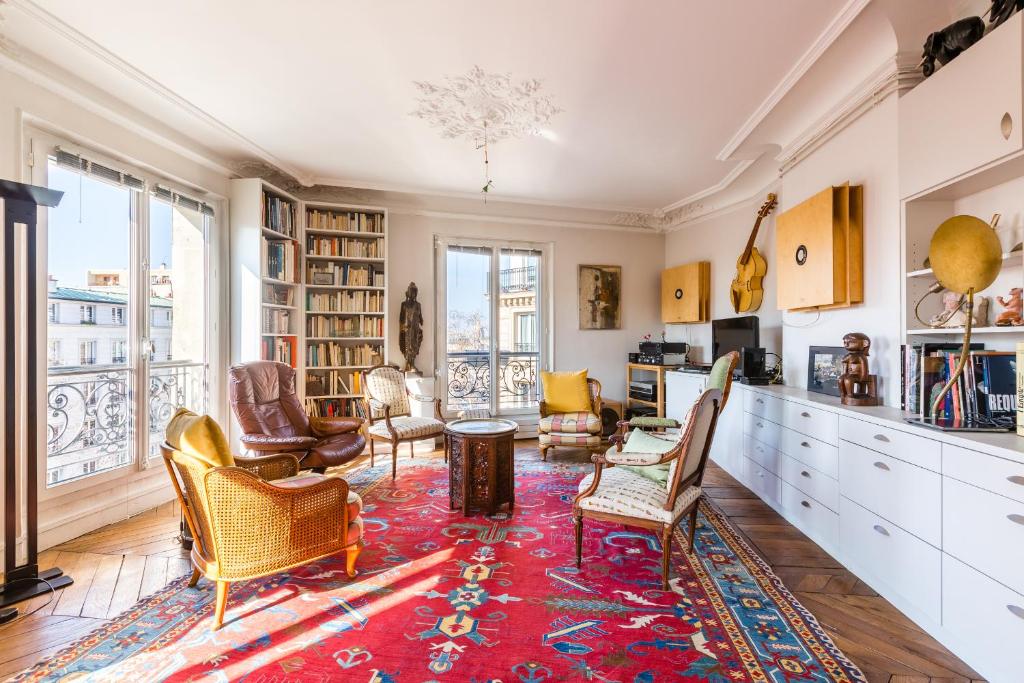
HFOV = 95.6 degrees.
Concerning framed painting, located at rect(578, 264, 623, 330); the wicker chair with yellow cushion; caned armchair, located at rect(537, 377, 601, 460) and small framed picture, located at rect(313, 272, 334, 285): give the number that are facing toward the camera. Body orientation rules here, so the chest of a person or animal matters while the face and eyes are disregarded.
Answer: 3

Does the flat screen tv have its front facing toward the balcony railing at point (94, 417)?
yes

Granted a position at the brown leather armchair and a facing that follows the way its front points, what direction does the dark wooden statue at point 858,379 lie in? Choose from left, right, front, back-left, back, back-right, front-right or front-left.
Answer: front

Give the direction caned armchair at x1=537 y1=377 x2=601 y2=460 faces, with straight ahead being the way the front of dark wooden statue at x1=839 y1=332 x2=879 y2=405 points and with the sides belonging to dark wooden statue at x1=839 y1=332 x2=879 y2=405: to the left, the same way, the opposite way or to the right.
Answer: to the left

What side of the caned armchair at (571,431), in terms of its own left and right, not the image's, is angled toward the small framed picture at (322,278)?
right

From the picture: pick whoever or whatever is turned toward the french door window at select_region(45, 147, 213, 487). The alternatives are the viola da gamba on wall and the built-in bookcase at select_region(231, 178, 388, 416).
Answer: the viola da gamba on wall

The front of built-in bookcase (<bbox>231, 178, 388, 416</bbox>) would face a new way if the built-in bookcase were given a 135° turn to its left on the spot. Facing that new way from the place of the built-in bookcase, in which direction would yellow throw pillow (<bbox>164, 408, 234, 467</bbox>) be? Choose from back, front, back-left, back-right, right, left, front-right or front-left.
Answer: back

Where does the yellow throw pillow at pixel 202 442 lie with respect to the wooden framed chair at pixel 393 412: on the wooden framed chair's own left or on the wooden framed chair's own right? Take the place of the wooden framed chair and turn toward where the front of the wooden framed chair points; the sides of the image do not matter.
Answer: on the wooden framed chair's own right

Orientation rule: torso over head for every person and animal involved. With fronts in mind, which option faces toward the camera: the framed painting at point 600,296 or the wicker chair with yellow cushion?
the framed painting

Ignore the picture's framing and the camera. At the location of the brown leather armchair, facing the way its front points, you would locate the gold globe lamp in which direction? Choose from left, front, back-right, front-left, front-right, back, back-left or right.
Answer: front

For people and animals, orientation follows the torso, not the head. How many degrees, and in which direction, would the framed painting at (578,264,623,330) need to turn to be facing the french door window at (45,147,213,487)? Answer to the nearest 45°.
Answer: approximately 45° to its right

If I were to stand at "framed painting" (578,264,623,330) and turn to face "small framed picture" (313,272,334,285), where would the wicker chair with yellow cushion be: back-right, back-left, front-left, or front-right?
front-left

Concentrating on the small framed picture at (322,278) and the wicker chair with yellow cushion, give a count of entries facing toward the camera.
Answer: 1

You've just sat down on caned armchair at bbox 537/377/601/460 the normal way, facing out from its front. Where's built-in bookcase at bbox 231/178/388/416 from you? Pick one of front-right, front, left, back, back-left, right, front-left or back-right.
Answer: right

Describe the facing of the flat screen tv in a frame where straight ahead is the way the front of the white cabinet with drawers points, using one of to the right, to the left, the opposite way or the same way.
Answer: the same way

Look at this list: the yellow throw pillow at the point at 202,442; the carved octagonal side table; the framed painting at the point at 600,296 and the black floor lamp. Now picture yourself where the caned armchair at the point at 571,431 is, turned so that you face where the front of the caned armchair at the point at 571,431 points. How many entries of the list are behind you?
1

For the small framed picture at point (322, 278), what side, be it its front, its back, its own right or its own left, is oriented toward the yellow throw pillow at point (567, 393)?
left

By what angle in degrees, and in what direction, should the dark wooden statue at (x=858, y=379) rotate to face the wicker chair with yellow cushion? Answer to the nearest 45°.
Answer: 0° — it already faces it

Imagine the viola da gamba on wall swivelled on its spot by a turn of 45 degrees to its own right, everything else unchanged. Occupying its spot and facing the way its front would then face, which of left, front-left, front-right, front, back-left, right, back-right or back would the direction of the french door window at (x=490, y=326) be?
front

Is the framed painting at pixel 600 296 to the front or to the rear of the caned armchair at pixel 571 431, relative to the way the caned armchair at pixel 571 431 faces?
to the rear

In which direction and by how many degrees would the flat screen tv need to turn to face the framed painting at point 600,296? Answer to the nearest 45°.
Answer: approximately 90° to its right

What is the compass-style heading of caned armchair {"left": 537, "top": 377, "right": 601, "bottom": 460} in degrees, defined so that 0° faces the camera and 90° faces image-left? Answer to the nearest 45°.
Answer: approximately 0°

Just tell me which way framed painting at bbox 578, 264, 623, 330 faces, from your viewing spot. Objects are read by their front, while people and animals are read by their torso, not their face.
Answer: facing the viewer

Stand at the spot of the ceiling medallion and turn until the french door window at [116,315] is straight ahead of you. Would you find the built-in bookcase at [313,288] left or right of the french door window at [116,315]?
right
